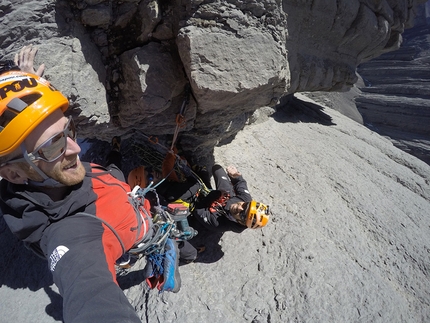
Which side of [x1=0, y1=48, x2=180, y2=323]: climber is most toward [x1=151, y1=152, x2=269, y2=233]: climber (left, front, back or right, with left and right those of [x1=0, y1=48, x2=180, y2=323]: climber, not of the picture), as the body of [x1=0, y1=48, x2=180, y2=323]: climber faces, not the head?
left

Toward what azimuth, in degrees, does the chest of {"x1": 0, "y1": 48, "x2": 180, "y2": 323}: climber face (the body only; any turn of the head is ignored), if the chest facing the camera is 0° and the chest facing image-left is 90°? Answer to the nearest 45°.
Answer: approximately 315°

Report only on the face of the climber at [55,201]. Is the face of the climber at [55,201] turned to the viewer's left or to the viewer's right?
to the viewer's right
